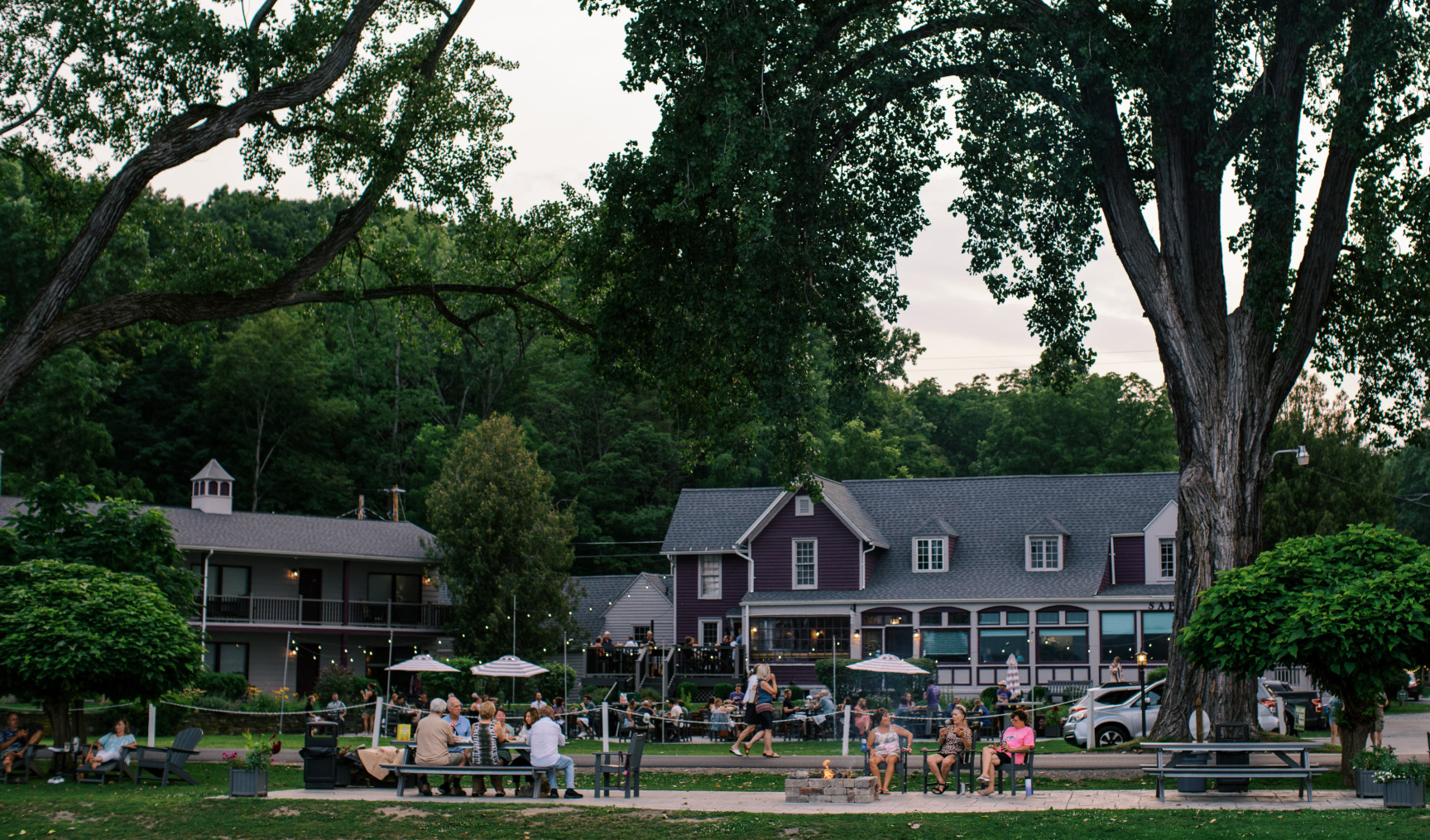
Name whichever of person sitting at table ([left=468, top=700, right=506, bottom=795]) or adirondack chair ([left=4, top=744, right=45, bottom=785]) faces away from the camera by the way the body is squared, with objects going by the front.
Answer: the person sitting at table

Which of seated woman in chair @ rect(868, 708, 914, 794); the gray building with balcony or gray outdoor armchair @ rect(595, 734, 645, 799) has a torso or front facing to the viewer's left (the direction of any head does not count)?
the gray outdoor armchair

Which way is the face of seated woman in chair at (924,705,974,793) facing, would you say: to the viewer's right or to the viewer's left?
to the viewer's left

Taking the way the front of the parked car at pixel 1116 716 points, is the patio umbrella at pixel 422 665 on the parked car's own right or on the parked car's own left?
on the parked car's own right

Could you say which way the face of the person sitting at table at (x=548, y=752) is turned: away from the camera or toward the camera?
away from the camera

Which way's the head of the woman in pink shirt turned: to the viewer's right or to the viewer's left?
to the viewer's left

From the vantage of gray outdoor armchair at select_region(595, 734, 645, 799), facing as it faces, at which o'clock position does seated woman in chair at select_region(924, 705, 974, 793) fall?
The seated woman in chair is roughly at 6 o'clock from the gray outdoor armchair.

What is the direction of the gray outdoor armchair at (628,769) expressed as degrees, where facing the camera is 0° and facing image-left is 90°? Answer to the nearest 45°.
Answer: approximately 90°

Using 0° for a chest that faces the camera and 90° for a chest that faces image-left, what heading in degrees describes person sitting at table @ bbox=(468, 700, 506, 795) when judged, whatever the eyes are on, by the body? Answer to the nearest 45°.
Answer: approximately 180°
